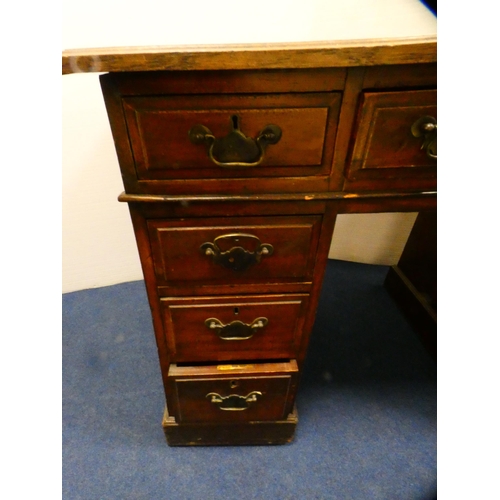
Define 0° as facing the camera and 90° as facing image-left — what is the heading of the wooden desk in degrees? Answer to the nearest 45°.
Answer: approximately 0°
